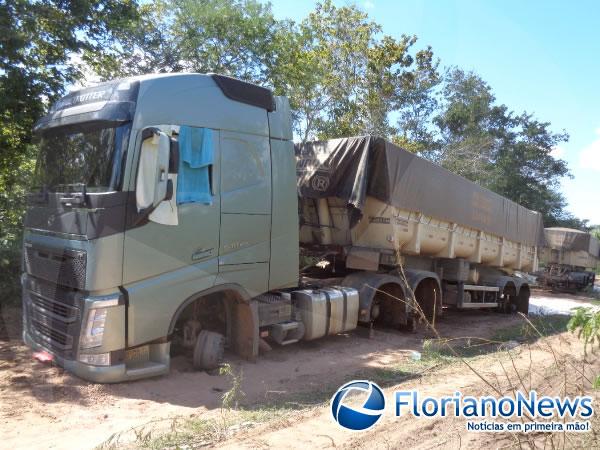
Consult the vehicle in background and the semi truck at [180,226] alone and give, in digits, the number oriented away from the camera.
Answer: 0

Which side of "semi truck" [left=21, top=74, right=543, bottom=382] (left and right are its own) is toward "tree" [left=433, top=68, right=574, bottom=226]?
back

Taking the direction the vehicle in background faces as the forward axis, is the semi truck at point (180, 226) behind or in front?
in front

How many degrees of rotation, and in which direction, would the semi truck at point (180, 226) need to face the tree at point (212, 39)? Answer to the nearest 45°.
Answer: approximately 135° to its right

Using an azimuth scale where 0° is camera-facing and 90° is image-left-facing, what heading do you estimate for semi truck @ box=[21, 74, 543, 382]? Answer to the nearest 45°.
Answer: approximately 45°

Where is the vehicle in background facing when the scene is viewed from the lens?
facing the viewer and to the left of the viewer

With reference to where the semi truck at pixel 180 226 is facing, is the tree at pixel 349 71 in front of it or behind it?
behind
